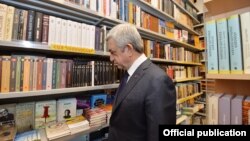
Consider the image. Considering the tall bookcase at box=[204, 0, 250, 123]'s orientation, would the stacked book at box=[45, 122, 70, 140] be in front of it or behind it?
in front

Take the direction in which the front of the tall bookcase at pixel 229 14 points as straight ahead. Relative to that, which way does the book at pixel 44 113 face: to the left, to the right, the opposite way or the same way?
to the left

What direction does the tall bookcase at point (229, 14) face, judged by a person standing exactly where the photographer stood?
facing the viewer and to the left of the viewer

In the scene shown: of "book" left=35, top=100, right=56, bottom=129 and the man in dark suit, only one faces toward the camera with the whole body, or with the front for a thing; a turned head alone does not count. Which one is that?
the book

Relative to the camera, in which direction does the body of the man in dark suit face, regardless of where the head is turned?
to the viewer's left

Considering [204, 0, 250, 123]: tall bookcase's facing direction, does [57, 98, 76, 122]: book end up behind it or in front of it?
in front

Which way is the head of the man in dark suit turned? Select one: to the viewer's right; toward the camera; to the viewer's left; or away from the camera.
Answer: to the viewer's left

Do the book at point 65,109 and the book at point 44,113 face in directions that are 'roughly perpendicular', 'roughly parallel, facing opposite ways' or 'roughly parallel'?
roughly parallel

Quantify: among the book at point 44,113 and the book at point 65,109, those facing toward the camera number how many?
2

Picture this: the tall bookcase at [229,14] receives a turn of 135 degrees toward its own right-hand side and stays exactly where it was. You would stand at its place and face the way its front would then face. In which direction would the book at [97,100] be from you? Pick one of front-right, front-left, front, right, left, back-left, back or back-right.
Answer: left

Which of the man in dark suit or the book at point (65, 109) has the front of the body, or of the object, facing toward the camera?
the book

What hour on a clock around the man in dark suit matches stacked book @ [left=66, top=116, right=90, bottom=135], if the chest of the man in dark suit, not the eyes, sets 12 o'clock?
The stacked book is roughly at 1 o'clock from the man in dark suit.

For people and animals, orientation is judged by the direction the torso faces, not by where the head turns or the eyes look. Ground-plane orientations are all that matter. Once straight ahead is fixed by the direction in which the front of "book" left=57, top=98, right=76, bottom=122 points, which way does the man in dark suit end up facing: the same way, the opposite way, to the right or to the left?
to the right

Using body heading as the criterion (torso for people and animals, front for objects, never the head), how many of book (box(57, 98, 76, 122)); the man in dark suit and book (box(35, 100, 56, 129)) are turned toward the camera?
2

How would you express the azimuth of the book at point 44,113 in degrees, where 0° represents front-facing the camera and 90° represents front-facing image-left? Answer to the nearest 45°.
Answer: approximately 0°

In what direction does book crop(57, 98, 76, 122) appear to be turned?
toward the camera

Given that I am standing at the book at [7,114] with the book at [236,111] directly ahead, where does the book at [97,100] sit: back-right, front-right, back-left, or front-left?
front-left
